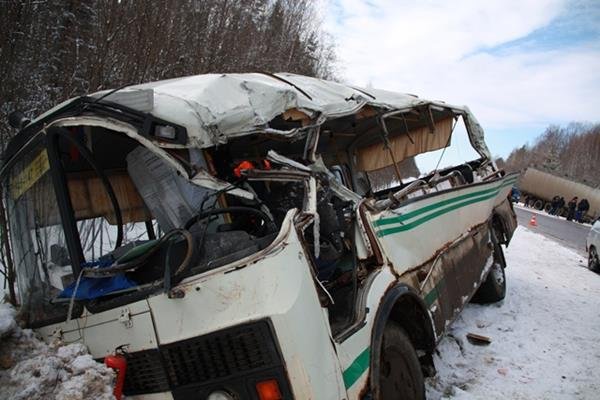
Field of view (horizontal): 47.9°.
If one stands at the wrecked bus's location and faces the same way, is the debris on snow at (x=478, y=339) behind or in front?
behind

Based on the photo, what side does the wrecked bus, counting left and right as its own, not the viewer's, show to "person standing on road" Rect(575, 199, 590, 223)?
back

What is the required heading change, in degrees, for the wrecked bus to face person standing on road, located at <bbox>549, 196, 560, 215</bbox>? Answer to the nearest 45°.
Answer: approximately 180°

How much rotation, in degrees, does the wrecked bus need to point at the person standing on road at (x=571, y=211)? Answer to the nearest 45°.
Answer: approximately 180°

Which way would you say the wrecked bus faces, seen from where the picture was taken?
facing the viewer and to the left of the viewer

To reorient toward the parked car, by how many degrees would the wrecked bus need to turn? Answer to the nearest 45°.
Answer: approximately 180°

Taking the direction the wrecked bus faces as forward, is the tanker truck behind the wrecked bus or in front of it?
behind
